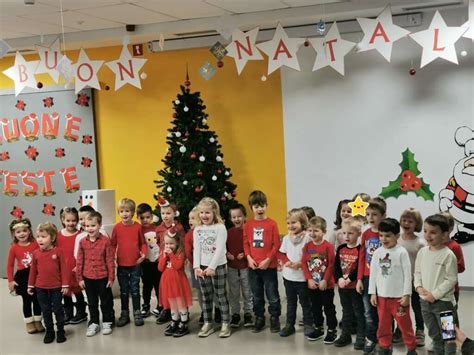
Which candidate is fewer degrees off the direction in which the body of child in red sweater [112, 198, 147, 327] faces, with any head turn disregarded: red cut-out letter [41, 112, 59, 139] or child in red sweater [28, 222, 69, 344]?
the child in red sweater

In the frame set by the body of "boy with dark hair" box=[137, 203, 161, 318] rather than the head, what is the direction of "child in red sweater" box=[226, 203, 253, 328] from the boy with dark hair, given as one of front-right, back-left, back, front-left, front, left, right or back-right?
front-left

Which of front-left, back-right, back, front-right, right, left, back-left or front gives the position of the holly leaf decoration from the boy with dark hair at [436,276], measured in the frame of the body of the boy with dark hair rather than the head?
back-right

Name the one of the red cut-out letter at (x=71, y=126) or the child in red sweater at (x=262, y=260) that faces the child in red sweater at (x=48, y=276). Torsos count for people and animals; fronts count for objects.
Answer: the red cut-out letter

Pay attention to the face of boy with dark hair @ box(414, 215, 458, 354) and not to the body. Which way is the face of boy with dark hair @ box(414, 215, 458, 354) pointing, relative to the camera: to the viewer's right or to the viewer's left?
to the viewer's left

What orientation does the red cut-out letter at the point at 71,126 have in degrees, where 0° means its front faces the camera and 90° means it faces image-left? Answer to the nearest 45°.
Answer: approximately 0°
